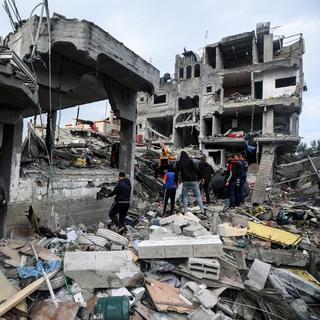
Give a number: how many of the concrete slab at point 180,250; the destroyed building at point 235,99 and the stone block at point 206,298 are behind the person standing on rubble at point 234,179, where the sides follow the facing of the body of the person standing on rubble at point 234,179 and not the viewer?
2

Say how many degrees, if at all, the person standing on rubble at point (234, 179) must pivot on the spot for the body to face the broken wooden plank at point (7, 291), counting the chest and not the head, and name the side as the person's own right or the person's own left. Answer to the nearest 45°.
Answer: approximately 135° to the person's own left

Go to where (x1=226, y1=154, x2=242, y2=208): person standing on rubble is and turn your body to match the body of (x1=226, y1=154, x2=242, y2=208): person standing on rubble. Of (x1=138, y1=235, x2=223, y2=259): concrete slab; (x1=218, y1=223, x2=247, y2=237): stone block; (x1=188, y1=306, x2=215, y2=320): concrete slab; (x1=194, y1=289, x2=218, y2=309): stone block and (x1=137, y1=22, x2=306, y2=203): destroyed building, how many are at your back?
4

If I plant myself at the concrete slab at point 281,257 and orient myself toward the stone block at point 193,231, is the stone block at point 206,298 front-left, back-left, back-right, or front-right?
front-left

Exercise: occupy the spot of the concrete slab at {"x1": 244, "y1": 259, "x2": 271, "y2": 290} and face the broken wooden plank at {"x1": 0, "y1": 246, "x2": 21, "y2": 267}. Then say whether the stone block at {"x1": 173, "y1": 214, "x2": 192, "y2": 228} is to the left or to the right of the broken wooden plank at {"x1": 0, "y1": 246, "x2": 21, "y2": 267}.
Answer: right

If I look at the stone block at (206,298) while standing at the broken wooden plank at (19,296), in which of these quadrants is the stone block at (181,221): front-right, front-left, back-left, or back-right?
front-left

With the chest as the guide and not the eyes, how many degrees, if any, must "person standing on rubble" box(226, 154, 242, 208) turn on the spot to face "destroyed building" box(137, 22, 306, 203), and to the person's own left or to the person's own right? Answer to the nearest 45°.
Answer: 0° — they already face it

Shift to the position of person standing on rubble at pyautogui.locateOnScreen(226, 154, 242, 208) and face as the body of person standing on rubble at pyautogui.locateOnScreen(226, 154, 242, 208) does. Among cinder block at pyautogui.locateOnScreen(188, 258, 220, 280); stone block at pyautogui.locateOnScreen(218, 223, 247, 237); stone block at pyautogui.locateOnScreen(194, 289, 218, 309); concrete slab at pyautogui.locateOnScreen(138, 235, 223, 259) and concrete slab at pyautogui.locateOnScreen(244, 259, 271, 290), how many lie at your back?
5

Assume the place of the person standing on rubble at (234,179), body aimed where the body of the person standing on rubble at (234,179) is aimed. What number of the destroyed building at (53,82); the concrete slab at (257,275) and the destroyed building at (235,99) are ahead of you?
1

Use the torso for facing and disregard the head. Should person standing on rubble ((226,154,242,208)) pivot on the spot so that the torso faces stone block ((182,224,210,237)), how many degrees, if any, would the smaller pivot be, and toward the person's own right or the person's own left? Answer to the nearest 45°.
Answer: approximately 180°

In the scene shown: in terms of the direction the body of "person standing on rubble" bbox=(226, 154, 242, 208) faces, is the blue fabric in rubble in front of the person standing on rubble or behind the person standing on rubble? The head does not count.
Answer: behind

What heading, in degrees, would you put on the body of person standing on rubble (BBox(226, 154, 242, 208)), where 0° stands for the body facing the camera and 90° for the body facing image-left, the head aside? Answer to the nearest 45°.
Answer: approximately 180°

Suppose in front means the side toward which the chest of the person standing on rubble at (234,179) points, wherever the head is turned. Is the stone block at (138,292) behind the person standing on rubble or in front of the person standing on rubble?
behind

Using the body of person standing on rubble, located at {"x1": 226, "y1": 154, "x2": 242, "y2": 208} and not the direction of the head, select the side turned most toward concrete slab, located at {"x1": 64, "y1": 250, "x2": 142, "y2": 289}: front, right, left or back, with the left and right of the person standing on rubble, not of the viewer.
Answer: back

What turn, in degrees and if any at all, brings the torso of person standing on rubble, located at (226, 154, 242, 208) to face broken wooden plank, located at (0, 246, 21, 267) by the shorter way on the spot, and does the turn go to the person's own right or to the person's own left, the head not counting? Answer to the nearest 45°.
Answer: approximately 135° to the person's own left
